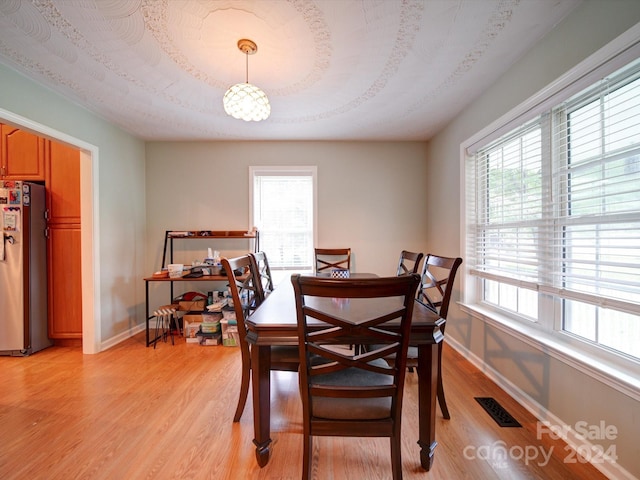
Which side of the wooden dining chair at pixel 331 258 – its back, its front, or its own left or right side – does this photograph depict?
front

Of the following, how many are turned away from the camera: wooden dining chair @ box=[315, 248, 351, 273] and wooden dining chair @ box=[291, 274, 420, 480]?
1

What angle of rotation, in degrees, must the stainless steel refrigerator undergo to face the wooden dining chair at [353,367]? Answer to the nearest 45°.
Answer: approximately 45° to its left

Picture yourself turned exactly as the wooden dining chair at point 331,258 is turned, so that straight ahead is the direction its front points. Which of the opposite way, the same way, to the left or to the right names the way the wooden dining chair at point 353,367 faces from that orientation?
the opposite way

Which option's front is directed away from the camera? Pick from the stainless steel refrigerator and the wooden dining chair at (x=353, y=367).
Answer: the wooden dining chair

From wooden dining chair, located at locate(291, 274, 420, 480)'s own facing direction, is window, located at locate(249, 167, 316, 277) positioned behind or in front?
in front

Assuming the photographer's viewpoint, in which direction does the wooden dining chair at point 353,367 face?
facing away from the viewer

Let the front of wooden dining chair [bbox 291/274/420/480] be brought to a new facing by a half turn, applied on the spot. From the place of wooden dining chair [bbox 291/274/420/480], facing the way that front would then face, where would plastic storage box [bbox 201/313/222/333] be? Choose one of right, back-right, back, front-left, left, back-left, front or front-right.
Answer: back-right

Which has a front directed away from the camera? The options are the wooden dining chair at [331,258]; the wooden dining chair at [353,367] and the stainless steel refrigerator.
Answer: the wooden dining chair at [353,367]

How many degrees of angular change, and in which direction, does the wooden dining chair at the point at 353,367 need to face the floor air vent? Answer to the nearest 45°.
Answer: approximately 45° to its right

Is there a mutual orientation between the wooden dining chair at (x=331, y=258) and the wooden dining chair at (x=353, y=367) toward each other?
yes

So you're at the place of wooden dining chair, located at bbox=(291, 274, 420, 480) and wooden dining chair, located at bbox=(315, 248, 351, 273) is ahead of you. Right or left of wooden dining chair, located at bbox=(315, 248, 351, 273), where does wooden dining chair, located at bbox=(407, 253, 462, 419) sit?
right

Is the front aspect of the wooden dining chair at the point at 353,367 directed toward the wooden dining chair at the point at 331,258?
yes

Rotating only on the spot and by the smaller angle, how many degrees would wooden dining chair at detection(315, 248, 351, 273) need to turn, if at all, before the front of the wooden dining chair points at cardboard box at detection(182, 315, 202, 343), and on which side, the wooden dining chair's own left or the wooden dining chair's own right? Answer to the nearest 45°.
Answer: approximately 90° to the wooden dining chair's own right
